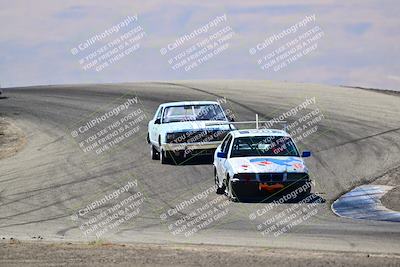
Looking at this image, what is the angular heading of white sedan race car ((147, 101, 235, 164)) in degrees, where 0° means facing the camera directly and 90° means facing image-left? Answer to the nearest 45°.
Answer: approximately 0°

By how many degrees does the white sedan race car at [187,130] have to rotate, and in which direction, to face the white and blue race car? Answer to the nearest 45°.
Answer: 0° — it already faces it
